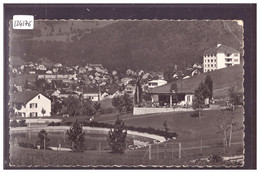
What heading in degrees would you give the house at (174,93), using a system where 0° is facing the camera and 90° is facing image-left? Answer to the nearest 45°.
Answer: approximately 0°

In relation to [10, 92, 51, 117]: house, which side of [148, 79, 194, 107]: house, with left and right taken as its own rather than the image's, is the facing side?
right
